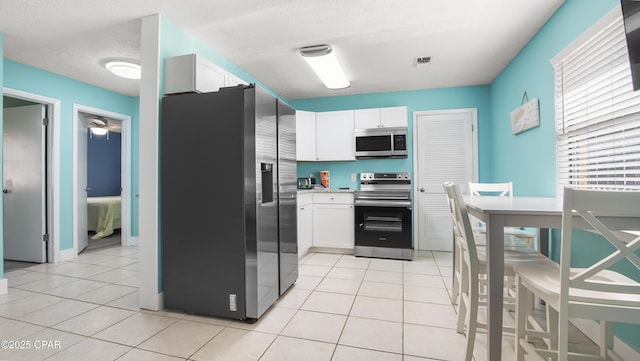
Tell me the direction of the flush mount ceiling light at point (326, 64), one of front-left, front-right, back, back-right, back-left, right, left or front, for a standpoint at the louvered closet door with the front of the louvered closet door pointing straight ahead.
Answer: front-right

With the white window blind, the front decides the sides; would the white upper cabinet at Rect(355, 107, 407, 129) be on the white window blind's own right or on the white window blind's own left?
on the white window blind's own right

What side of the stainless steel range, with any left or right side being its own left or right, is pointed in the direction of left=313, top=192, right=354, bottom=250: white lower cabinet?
right

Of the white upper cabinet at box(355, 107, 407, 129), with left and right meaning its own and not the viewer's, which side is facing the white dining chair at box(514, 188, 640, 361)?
front

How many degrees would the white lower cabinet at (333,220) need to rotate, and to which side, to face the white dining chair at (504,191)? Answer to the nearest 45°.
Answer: approximately 45° to its left

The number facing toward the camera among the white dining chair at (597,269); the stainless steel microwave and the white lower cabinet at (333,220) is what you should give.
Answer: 2

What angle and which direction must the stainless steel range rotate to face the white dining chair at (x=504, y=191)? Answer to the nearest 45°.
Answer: approximately 45° to its left

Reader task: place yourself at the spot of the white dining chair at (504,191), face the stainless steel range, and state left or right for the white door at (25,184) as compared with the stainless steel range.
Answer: left

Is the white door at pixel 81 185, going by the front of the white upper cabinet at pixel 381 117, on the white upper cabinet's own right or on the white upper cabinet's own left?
on the white upper cabinet's own right

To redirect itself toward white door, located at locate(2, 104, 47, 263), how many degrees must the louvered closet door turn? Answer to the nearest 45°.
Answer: approximately 45° to its right
